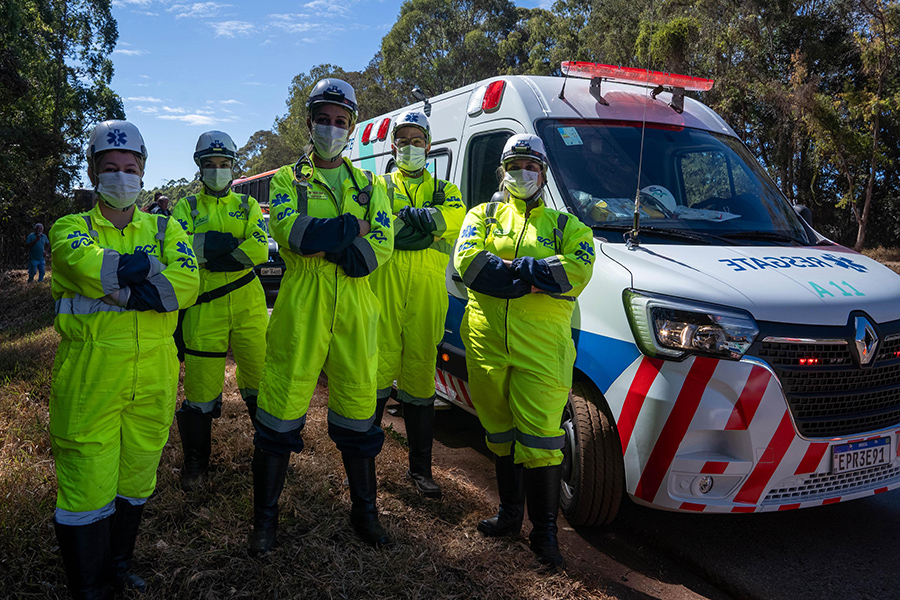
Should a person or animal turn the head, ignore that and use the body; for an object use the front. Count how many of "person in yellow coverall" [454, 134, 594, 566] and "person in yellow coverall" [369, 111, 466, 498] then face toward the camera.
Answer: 2

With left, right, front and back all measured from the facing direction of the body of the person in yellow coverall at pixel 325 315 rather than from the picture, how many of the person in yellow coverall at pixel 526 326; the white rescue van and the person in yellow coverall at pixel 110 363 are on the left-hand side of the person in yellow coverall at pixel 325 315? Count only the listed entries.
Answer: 2

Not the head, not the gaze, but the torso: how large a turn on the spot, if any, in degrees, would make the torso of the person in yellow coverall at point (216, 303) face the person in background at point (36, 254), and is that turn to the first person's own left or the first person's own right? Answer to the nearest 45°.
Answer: approximately 180°

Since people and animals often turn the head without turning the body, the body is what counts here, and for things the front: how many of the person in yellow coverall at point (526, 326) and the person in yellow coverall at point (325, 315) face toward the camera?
2

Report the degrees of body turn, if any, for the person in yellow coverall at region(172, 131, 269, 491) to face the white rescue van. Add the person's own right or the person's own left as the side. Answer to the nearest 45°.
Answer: approximately 45° to the person's own left

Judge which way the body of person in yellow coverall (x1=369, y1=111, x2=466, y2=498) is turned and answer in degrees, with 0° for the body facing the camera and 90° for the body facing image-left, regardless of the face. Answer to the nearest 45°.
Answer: approximately 0°

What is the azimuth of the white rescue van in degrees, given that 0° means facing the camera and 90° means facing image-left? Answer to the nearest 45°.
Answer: approximately 315°
